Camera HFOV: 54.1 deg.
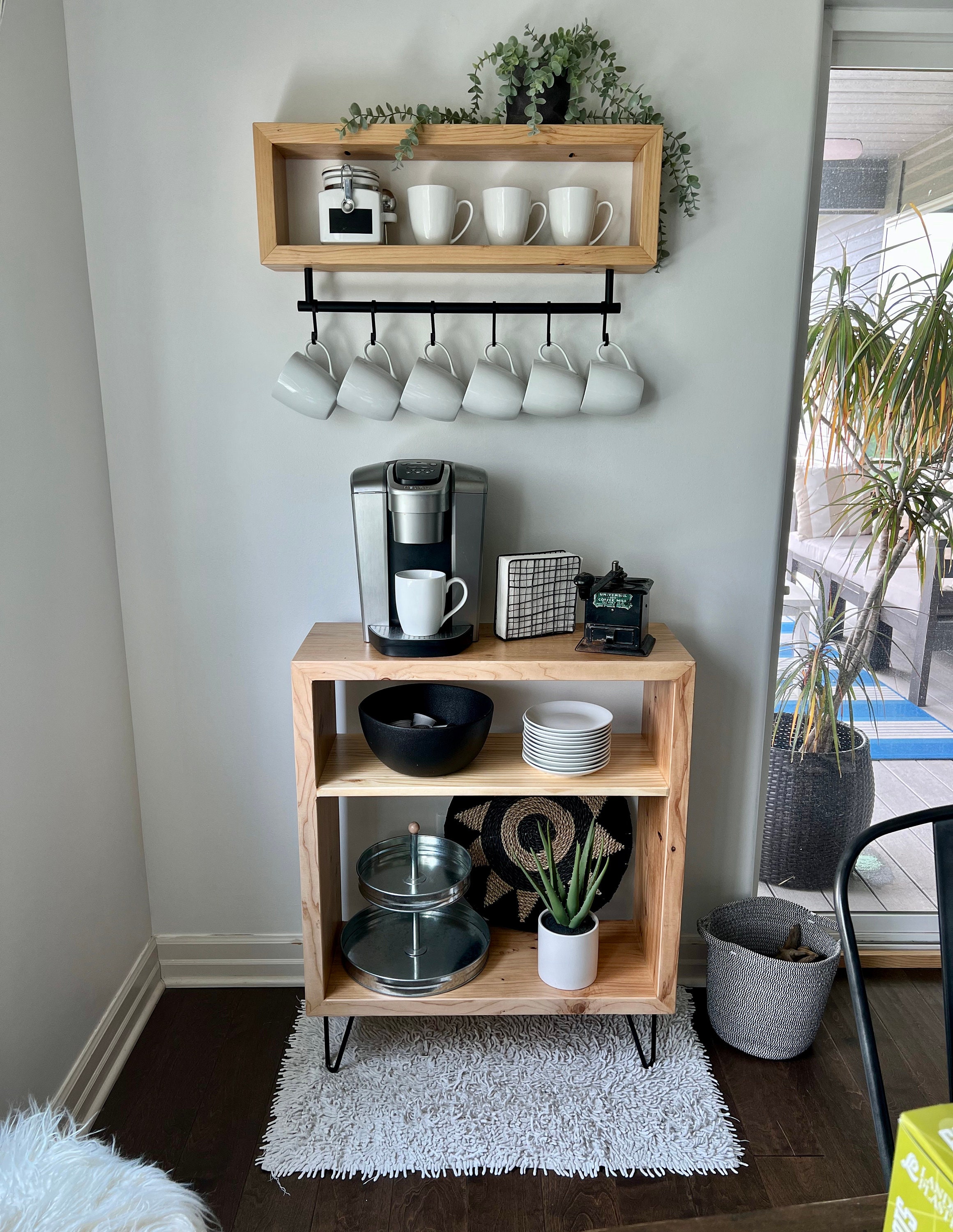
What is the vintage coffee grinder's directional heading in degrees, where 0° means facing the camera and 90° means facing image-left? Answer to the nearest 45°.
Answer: approximately 0°

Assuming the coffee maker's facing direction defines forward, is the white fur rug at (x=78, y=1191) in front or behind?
in front

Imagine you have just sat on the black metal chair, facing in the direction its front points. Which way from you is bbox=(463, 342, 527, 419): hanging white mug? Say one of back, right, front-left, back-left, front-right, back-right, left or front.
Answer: back-right

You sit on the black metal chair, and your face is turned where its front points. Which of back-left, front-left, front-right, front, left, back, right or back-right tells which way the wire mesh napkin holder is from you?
back-right
